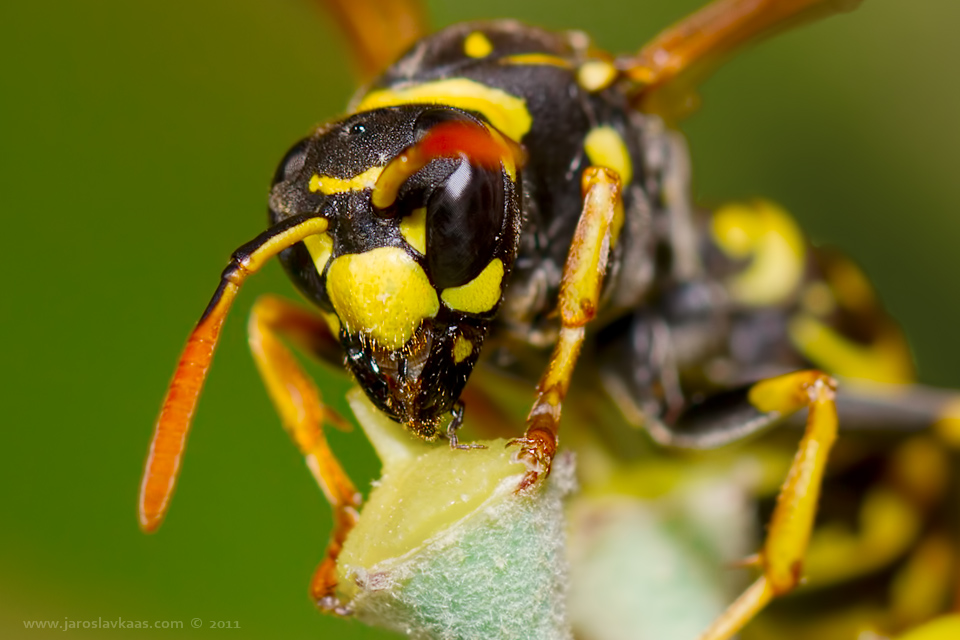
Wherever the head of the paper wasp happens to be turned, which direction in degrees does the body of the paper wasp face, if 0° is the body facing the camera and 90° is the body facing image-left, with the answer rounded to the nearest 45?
approximately 45°
